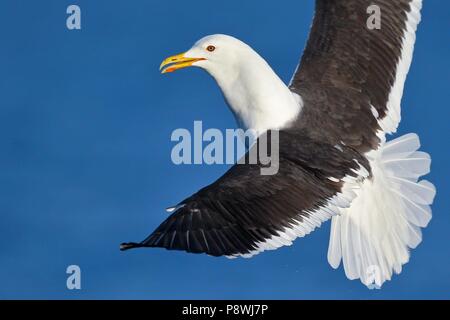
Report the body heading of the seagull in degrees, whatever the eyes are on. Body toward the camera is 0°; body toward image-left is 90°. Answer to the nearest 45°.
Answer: approximately 90°
